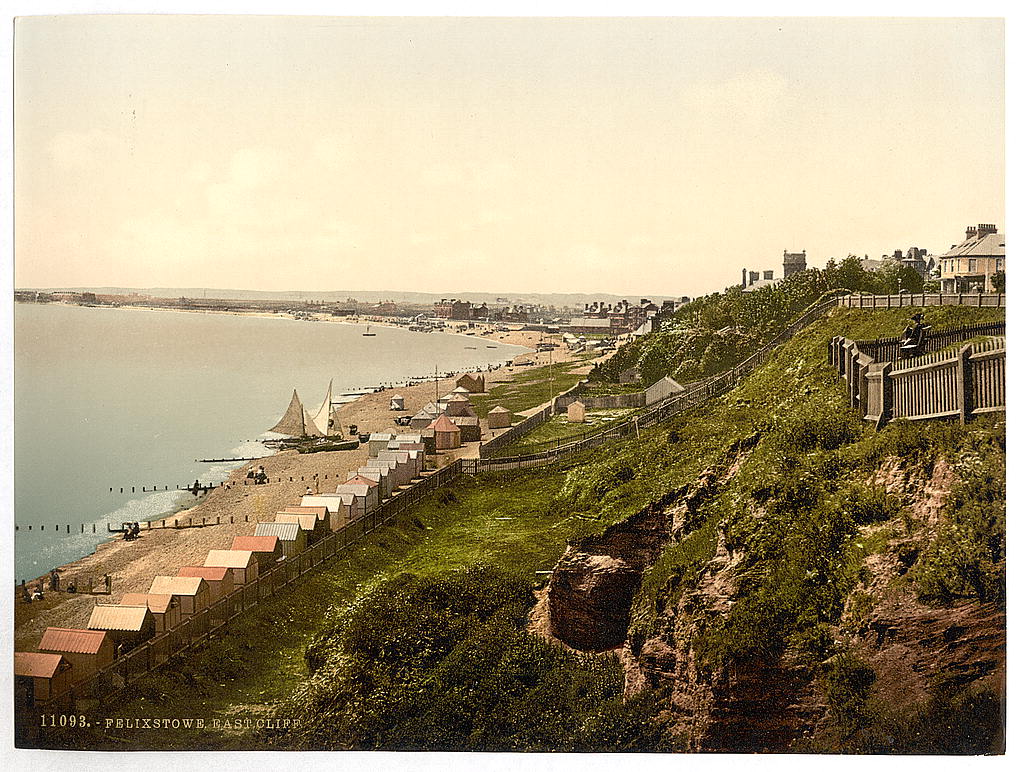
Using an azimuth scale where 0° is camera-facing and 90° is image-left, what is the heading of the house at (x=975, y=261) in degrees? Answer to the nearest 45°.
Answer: approximately 45°

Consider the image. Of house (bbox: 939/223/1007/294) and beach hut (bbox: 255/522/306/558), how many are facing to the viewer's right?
0

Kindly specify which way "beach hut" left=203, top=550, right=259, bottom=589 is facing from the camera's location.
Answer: facing away from the viewer and to the left of the viewer

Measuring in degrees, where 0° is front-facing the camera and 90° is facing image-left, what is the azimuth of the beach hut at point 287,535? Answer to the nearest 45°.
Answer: approximately 135°

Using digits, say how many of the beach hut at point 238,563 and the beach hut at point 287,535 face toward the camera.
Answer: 0

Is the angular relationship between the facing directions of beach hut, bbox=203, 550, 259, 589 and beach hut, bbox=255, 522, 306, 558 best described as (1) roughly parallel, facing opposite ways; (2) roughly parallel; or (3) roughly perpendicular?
roughly parallel
